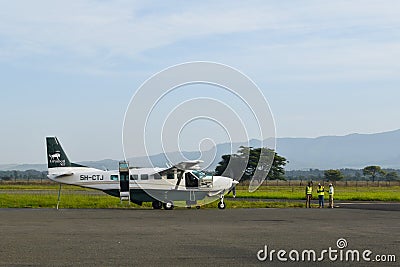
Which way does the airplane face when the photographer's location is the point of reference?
facing to the right of the viewer
